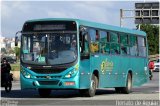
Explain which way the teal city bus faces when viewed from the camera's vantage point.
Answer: facing the viewer and to the left of the viewer
